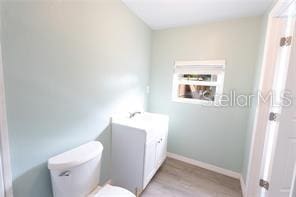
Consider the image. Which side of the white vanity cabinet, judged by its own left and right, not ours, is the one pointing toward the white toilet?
right

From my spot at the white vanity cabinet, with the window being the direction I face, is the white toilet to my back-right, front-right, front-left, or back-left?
back-right

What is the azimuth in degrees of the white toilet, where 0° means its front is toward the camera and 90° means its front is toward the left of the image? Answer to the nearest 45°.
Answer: approximately 315°

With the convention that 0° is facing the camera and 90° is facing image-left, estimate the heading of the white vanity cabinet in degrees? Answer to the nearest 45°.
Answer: approximately 315°

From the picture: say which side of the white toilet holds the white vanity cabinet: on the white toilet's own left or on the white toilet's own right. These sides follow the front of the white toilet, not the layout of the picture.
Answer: on the white toilet's own left

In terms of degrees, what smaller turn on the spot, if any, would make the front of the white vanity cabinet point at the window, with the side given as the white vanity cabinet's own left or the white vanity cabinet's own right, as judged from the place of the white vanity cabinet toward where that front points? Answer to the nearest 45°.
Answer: approximately 90° to the white vanity cabinet's own left

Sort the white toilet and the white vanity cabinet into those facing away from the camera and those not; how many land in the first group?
0

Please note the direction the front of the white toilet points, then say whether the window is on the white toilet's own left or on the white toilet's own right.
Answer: on the white toilet's own left
